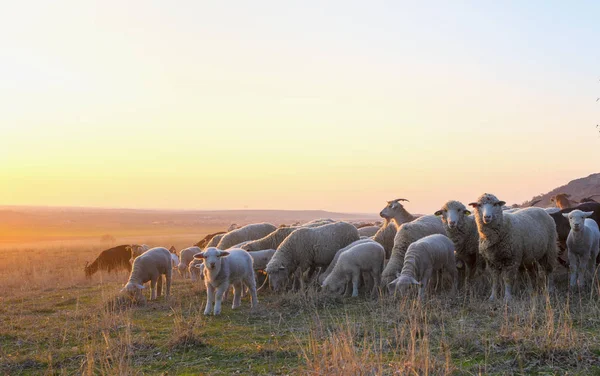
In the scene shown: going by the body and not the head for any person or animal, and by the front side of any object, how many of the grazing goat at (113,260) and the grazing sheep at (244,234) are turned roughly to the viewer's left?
2

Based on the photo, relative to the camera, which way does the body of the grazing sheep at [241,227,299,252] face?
to the viewer's left

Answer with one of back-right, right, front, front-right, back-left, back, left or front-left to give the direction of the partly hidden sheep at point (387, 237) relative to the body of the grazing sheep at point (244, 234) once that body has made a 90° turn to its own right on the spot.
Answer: back-right

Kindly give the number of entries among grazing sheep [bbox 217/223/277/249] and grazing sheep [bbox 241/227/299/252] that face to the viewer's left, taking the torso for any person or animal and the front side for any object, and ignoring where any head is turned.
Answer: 2

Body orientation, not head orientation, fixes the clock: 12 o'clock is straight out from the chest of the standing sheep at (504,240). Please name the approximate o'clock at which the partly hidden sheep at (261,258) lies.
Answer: The partly hidden sheep is roughly at 2 o'clock from the standing sheep.

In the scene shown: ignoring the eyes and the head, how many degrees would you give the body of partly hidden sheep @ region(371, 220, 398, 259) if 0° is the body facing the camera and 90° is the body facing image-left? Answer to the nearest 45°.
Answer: approximately 45°

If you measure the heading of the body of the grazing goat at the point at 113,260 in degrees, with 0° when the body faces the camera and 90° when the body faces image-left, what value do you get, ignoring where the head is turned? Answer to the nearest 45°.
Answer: approximately 90°

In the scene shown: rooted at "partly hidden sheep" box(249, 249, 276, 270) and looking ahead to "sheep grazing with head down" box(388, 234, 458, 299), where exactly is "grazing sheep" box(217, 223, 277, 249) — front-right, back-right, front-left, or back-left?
back-left

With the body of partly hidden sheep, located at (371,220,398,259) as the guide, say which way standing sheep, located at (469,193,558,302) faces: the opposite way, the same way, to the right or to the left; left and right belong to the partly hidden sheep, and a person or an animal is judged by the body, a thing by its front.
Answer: the same way

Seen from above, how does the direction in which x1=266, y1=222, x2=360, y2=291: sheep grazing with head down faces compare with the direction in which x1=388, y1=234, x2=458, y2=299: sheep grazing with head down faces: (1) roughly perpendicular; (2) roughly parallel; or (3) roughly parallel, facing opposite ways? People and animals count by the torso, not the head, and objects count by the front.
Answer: roughly parallel

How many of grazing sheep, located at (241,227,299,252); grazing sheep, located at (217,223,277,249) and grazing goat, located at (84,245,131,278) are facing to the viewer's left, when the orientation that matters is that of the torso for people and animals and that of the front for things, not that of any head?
3
